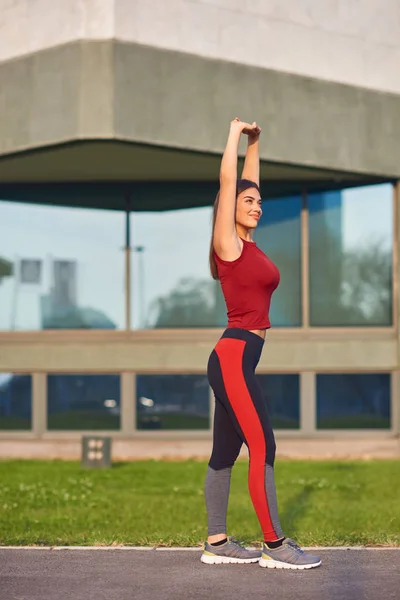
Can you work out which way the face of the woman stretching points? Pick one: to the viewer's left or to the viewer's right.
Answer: to the viewer's right

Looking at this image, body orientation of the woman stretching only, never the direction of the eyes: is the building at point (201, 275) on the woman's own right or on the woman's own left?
on the woman's own left
